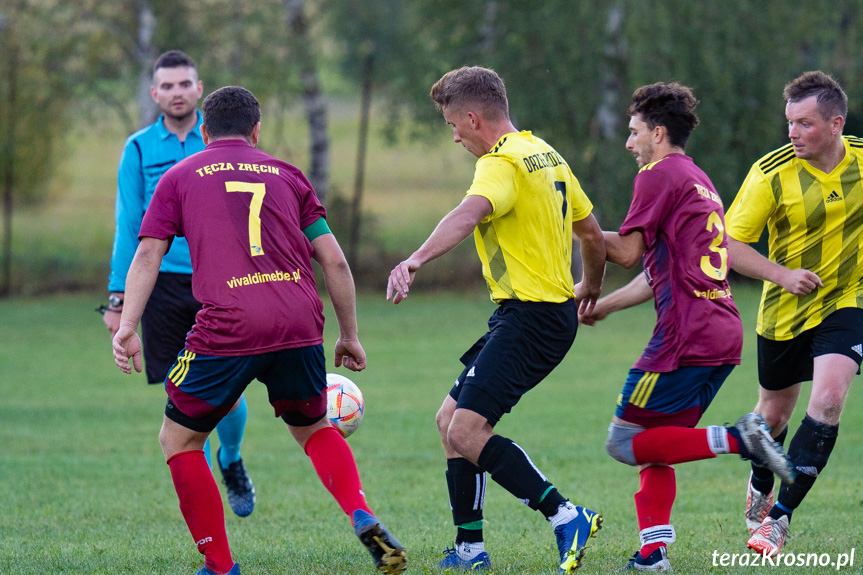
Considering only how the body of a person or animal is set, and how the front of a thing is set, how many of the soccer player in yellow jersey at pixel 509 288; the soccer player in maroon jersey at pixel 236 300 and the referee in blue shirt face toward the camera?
1

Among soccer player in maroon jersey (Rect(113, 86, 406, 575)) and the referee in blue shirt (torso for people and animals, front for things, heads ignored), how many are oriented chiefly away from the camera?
1

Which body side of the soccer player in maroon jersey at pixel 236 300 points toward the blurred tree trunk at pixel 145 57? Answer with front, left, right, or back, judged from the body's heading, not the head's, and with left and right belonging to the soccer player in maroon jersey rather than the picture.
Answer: front

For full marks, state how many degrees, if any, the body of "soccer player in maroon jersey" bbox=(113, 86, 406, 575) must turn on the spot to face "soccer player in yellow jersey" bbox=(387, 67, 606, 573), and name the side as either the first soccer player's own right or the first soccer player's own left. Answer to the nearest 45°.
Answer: approximately 90° to the first soccer player's own right

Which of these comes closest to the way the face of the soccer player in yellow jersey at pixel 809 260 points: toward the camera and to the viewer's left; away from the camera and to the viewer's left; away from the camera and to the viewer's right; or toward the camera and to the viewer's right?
toward the camera and to the viewer's left

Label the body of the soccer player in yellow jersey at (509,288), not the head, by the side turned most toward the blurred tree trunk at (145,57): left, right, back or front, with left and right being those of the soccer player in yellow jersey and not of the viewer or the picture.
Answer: front

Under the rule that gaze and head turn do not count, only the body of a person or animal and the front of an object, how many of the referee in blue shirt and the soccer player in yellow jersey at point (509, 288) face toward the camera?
1

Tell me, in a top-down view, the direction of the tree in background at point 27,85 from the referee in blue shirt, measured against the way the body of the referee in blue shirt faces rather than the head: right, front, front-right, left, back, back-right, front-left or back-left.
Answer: back

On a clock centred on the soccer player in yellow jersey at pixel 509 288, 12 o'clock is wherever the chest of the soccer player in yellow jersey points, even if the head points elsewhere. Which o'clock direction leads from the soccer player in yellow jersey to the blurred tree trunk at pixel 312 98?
The blurred tree trunk is roughly at 1 o'clock from the soccer player in yellow jersey.

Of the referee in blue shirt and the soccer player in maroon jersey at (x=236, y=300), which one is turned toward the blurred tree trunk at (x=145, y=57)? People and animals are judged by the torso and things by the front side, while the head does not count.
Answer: the soccer player in maroon jersey

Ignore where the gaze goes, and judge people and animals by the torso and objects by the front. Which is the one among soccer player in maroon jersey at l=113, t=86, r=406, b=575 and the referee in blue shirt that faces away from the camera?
the soccer player in maroon jersey

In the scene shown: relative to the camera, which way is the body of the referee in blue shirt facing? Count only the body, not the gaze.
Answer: toward the camera

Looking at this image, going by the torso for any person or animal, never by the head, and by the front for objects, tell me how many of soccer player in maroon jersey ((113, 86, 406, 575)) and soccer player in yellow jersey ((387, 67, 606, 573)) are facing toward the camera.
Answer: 0

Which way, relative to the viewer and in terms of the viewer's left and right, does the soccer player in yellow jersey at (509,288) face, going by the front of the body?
facing away from the viewer and to the left of the viewer

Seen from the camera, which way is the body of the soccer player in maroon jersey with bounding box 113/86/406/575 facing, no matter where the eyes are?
away from the camera

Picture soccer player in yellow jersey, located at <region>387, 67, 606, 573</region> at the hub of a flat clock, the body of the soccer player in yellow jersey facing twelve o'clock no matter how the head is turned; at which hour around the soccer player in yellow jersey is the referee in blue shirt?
The referee in blue shirt is roughly at 12 o'clock from the soccer player in yellow jersey.
